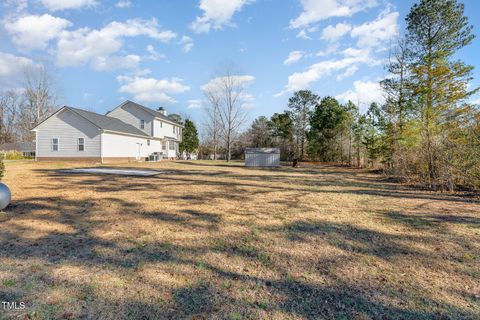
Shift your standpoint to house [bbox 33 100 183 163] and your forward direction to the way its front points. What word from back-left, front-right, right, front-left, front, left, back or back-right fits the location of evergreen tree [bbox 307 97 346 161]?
back-right

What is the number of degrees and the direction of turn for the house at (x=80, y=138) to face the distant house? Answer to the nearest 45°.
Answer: approximately 45° to its right

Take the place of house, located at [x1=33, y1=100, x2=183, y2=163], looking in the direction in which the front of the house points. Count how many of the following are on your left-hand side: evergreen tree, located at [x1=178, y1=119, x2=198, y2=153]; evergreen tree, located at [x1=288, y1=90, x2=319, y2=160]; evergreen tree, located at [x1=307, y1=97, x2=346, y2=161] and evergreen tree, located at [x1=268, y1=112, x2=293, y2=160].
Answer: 0

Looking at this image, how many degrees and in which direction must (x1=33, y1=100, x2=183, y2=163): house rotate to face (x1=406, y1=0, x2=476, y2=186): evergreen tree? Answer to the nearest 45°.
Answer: approximately 180°

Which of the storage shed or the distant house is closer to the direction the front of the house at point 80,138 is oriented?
the distant house

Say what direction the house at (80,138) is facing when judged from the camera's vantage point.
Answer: facing away from the viewer and to the left of the viewer

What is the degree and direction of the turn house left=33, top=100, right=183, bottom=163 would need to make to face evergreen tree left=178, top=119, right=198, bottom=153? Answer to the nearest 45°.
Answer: approximately 90° to its right

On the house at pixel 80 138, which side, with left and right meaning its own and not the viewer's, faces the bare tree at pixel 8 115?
front

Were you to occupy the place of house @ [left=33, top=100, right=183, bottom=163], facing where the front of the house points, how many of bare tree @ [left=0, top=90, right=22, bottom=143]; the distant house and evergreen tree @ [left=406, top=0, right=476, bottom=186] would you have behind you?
1

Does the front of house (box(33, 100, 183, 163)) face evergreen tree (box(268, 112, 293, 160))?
no

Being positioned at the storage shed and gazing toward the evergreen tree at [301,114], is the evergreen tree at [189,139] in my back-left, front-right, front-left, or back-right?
front-left
